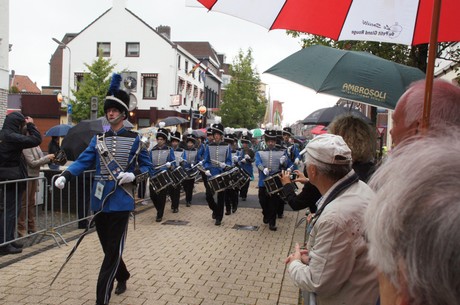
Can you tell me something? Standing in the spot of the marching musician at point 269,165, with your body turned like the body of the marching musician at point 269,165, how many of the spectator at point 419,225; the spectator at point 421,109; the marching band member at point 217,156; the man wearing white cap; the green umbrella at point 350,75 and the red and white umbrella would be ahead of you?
5

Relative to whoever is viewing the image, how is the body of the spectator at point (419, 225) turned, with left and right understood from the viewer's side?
facing away from the viewer and to the left of the viewer

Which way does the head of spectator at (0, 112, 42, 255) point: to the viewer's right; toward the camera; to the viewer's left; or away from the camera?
to the viewer's right

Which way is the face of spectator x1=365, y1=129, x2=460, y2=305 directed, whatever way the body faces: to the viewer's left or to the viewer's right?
to the viewer's left

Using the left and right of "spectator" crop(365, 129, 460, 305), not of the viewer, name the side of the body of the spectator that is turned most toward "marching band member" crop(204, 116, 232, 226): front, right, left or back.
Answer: front

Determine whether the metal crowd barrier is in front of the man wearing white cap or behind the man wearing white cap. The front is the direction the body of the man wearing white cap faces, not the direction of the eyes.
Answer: in front

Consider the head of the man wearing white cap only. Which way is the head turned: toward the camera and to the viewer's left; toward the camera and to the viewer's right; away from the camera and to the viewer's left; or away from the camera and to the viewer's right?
away from the camera and to the viewer's left

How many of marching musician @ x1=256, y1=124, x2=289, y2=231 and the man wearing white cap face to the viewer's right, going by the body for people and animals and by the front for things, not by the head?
0

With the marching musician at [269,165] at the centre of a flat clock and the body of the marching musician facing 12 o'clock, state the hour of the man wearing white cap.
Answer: The man wearing white cap is roughly at 12 o'clock from the marching musician.

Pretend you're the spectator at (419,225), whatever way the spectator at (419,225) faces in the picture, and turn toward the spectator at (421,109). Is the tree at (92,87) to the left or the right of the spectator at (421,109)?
left

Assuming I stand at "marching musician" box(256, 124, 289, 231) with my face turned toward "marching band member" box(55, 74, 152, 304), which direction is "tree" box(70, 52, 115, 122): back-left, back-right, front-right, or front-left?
back-right

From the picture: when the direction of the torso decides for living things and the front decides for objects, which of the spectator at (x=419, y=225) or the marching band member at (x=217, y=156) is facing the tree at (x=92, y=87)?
the spectator

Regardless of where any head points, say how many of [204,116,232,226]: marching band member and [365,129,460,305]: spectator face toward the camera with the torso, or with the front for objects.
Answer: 1
